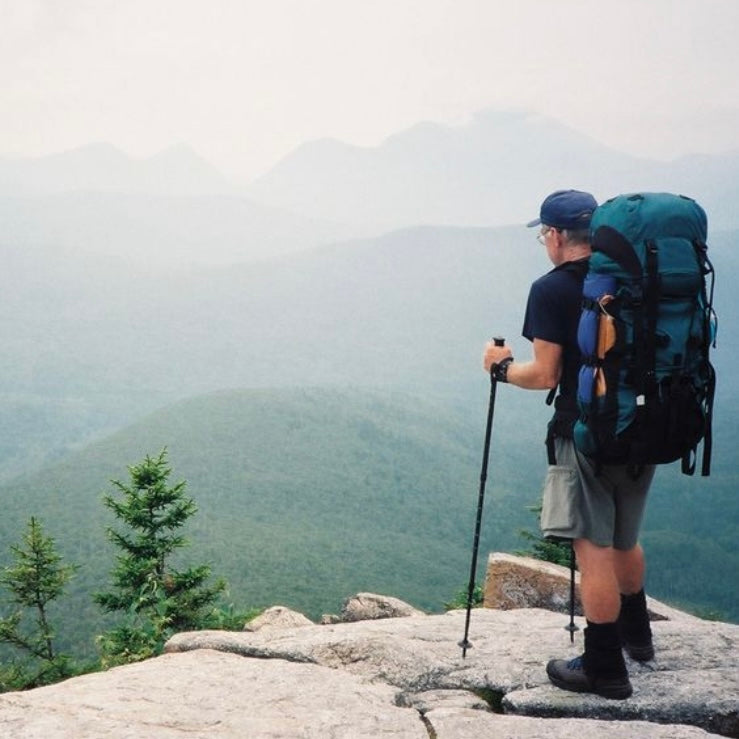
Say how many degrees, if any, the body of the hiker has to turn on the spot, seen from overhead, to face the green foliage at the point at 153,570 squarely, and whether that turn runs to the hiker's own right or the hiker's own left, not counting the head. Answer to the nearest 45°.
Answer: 0° — they already face it

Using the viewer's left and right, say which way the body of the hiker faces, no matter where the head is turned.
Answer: facing away from the viewer and to the left of the viewer
